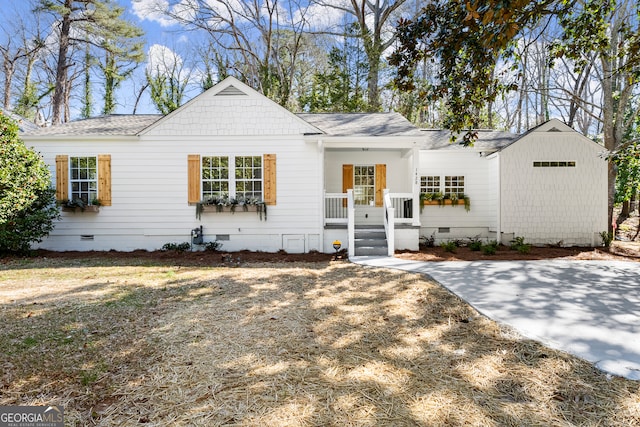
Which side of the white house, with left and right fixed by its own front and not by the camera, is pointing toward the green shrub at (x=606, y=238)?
left

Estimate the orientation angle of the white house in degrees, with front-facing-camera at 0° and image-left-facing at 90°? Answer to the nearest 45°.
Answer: approximately 0°

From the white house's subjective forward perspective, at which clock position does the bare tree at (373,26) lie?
The bare tree is roughly at 7 o'clock from the white house.

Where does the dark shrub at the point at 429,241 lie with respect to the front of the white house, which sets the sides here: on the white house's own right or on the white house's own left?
on the white house's own left

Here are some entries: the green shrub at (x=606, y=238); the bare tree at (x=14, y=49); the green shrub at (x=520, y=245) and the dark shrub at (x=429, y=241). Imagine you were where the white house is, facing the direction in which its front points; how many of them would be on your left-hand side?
3

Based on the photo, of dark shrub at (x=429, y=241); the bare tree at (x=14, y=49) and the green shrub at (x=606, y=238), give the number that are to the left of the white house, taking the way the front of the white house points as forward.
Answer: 2

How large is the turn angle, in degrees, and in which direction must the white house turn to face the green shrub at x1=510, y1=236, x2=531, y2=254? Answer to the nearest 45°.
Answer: approximately 90° to its left

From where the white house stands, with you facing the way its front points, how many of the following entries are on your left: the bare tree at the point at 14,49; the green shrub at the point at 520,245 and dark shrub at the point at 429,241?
2

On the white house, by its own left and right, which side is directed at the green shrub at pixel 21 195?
right

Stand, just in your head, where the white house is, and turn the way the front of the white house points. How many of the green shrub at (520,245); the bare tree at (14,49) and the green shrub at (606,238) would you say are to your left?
2

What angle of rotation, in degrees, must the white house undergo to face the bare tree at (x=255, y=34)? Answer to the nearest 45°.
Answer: approximately 180°

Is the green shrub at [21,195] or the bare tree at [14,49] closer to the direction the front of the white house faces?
the green shrub

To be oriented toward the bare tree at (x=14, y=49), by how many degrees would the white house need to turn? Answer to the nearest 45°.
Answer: approximately 135° to its right
